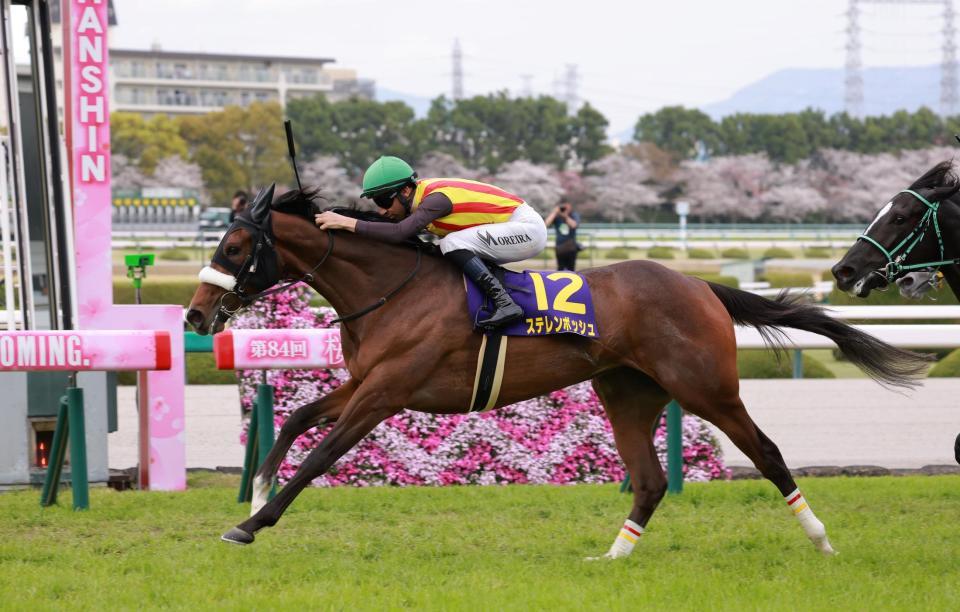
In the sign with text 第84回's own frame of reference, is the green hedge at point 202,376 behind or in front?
behind

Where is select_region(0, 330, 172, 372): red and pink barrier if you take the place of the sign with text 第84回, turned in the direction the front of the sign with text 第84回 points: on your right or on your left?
on your right

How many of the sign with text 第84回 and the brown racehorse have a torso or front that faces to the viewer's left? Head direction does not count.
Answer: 1

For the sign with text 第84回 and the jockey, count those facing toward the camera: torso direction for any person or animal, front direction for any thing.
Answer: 1

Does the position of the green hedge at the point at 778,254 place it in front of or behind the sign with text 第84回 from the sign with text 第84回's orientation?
behind

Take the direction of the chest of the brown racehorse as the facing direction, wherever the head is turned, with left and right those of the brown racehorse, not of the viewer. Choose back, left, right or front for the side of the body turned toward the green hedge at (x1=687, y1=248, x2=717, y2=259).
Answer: right

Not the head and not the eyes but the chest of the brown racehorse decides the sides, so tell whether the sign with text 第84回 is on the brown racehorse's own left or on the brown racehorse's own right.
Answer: on the brown racehorse's own right

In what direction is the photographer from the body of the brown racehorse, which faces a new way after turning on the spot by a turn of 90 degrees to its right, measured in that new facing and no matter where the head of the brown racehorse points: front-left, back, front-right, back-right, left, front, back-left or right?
front

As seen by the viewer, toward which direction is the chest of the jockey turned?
to the viewer's left

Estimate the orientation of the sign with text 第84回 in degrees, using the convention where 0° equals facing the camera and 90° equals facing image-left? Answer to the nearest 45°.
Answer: approximately 0°

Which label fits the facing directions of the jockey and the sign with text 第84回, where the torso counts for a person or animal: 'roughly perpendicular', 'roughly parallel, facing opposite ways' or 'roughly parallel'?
roughly perpendicular

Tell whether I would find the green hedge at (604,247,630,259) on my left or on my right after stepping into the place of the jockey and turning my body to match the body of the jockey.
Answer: on my right

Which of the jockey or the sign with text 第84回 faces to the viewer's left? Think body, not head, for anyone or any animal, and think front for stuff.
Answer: the jockey

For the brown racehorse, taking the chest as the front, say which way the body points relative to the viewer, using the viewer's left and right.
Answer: facing to the left of the viewer
